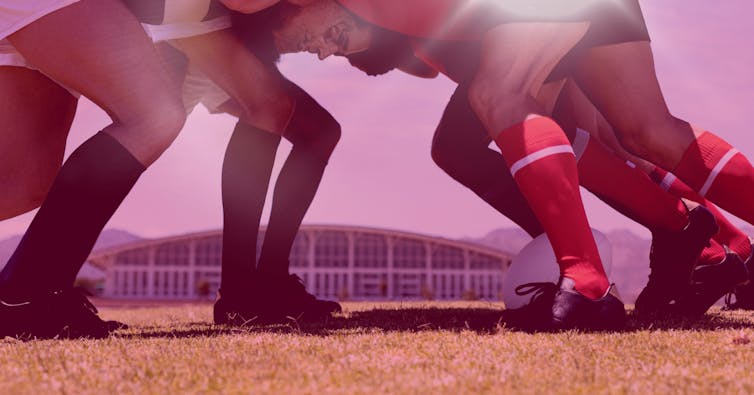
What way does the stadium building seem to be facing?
toward the camera

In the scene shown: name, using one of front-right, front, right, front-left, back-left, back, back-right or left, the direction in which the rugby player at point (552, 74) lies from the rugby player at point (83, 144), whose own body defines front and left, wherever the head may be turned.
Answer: front

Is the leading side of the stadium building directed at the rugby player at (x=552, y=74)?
yes

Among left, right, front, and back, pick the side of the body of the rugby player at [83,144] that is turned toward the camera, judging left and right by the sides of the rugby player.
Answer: right

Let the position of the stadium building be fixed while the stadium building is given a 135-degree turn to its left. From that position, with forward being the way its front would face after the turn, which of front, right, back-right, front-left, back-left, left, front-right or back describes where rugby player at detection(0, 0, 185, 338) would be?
back-right
